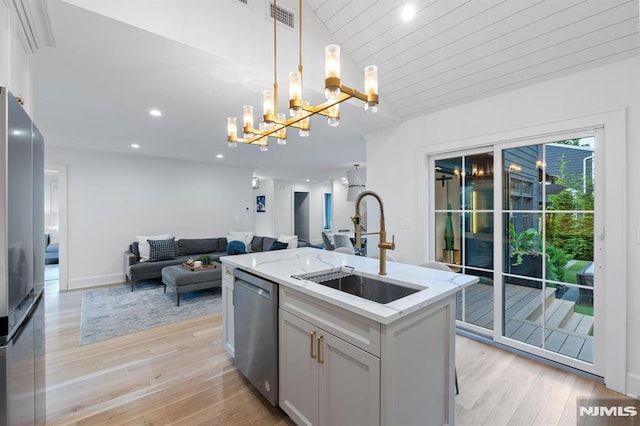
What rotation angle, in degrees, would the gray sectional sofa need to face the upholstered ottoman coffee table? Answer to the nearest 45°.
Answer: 0° — it already faces it

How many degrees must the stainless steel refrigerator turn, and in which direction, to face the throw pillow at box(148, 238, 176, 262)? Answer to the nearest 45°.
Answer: approximately 45° to its left

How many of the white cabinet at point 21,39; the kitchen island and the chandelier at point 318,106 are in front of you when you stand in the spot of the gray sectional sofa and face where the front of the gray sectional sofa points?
3

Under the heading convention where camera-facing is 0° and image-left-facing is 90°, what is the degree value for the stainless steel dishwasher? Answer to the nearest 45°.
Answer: approximately 45°

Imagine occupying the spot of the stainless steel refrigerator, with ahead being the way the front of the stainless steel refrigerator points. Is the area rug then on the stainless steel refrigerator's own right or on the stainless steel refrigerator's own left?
on the stainless steel refrigerator's own left

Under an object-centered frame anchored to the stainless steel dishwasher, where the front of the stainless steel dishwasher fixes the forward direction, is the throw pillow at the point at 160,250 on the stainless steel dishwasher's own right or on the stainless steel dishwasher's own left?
on the stainless steel dishwasher's own right

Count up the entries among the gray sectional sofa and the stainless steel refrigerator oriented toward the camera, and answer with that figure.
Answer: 1

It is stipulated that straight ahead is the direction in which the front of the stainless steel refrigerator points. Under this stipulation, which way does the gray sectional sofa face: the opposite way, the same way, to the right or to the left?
to the right

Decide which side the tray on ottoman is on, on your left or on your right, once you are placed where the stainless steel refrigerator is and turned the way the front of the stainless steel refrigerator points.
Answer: on your left

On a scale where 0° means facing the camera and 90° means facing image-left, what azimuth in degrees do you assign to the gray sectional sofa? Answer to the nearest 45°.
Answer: approximately 0°

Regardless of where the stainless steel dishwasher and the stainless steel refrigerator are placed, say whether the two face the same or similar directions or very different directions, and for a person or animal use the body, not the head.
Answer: very different directions

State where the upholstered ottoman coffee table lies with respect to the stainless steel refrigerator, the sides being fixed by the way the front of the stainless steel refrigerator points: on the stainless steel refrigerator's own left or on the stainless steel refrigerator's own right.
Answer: on the stainless steel refrigerator's own left

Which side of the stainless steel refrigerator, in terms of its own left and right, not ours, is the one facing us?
right

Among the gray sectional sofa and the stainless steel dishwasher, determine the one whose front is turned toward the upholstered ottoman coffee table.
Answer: the gray sectional sofa
